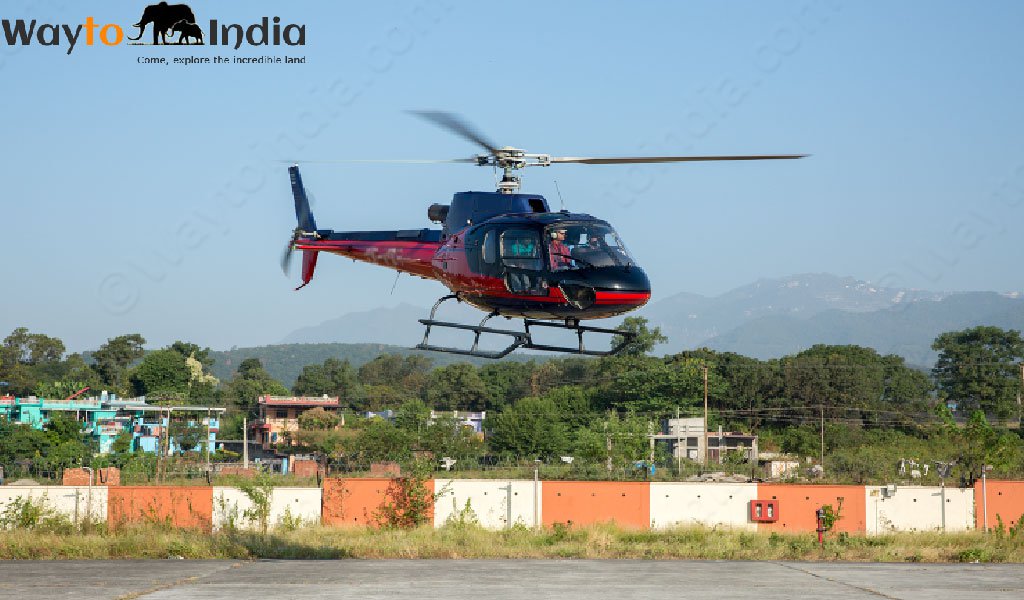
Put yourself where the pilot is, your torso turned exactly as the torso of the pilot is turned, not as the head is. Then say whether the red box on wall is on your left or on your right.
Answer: on your left

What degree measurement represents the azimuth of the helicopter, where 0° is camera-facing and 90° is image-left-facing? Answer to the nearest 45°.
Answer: approximately 315°

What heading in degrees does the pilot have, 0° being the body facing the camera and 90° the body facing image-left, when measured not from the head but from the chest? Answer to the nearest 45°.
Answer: approximately 315°

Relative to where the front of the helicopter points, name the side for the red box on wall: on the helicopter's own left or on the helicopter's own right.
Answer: on the helicopter's own left
